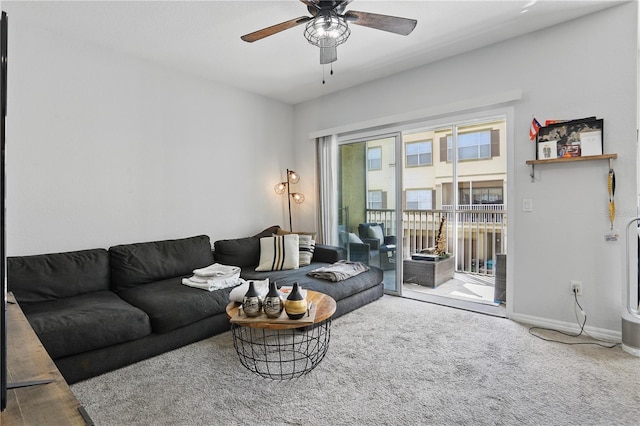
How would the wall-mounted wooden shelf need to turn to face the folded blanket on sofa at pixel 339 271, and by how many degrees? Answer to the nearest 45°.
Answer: approximately 45° to its right

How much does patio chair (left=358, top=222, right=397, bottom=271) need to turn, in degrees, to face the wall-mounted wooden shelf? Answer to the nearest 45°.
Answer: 0° — it already faces it

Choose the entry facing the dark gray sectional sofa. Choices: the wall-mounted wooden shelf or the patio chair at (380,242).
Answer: the wall-mounted wooden shelf

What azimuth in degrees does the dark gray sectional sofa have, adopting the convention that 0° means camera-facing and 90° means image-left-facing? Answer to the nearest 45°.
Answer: approximately 315°

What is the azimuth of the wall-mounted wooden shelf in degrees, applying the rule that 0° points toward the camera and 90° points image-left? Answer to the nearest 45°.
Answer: approximately 45°

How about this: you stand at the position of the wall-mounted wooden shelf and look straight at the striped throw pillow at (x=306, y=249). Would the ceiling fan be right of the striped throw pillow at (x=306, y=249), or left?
left

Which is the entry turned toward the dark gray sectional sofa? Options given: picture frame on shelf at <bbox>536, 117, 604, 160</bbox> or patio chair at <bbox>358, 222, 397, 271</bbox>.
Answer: the picture frame on shelf

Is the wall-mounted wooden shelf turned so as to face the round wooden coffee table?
yes
